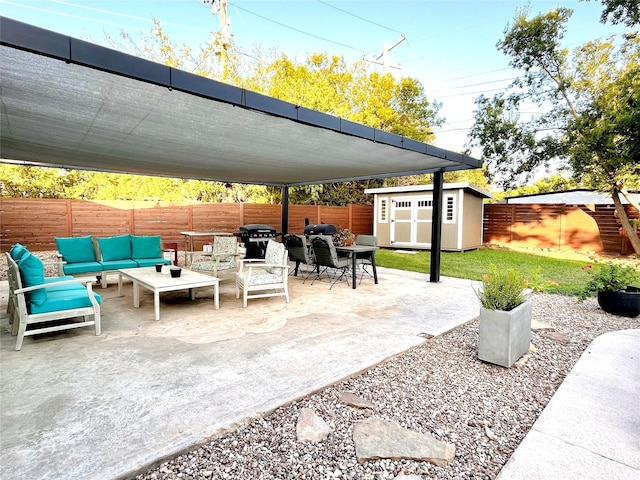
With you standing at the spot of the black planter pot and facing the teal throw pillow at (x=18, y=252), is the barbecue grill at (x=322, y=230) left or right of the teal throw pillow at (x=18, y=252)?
right

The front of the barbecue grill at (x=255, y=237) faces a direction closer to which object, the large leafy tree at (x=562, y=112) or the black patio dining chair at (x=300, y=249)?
the black patio dining chair

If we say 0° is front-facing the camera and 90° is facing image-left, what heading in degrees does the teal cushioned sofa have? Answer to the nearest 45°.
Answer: approximately 315°

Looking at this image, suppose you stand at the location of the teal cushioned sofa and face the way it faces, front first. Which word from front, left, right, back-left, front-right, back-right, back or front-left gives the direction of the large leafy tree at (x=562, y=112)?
front-left

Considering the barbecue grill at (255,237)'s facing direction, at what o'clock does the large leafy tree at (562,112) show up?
The large leafy tree is roughly at 9 o'clock from the barbecue grill.

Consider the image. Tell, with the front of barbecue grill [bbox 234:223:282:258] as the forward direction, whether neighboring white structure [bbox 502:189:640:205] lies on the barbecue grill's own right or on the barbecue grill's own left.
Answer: on the barbecue grill's own left

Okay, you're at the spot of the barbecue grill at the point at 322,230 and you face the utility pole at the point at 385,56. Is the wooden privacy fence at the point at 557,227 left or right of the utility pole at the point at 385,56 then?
right

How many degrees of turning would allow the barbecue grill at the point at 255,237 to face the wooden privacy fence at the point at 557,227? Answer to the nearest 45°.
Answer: approximately 90° to its left

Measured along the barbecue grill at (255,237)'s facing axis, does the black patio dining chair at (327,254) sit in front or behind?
in front

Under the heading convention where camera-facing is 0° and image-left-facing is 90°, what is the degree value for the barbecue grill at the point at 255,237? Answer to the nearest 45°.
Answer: approximately 0°
